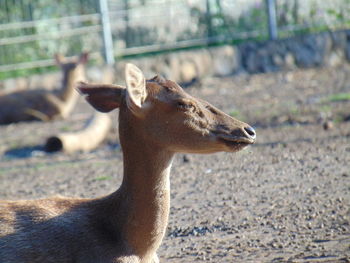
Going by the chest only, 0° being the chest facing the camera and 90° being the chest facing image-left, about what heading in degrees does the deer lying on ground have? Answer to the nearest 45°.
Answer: approximately 270°

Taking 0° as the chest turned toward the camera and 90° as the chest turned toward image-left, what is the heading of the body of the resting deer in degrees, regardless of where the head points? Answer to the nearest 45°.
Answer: approximately 270°

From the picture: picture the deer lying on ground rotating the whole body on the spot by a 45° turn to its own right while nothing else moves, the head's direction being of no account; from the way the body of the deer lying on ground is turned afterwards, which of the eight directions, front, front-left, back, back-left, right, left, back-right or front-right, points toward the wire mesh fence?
back-left

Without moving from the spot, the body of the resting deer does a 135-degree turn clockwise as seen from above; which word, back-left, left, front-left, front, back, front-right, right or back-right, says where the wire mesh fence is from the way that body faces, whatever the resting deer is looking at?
back
